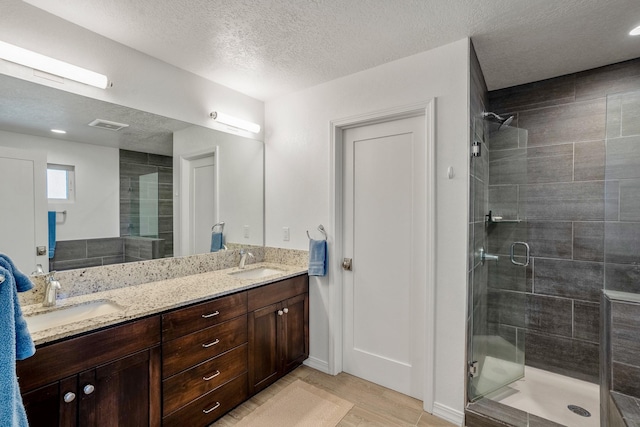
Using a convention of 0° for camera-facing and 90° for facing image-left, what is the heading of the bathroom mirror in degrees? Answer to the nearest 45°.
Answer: approximately 315°

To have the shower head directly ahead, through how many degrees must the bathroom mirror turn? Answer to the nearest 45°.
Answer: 0° — it already faces it

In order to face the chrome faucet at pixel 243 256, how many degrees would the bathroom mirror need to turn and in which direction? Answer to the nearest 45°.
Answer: approximately 45° to its left

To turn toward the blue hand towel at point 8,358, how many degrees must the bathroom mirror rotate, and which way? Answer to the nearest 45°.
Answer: approximately 45° to its right

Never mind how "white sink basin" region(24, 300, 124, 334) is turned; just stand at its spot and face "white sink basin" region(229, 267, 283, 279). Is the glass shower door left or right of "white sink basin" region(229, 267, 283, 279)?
right

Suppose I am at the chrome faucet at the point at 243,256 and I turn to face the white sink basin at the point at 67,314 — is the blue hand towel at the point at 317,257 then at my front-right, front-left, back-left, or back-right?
back-left

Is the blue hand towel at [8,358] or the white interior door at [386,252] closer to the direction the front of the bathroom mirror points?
the white interior door
